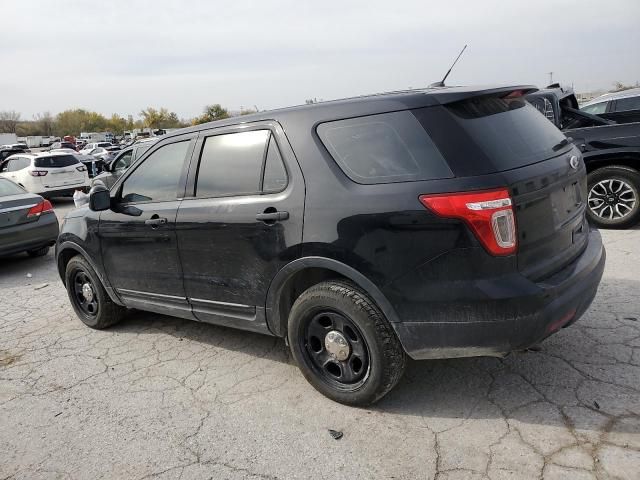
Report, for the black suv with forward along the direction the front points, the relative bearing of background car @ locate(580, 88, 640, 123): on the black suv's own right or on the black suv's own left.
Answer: on the black suv's own right

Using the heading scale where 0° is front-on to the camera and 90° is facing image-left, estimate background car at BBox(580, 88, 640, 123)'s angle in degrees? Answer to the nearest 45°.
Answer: approximately 90°

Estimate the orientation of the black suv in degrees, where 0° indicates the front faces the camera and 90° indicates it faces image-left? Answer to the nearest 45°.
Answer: approximately 135°

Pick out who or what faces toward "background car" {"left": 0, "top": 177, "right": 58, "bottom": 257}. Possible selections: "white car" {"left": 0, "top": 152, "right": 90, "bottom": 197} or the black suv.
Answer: the black suv

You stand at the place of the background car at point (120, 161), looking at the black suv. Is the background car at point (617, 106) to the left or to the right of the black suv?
left

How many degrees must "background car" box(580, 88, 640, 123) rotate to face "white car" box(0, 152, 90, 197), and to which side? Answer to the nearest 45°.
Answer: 0° — it already faces it

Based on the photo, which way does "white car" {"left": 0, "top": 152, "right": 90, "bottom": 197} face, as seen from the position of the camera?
facing away from the viewer and to the left of the viewer

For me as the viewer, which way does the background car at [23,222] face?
facing away from the viewer and to the left of the viewer
